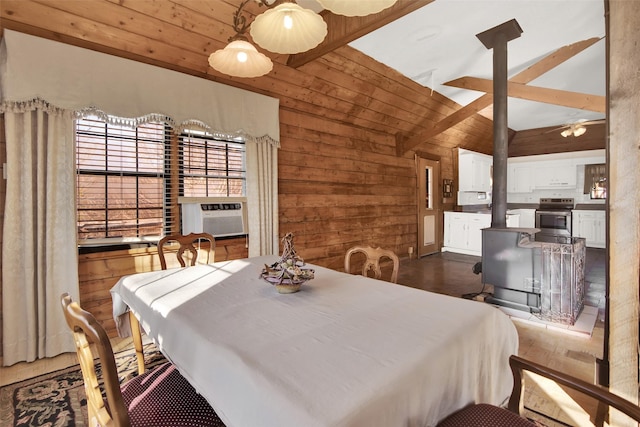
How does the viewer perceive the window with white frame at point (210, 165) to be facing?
facing the viewer and to the right of the viewer

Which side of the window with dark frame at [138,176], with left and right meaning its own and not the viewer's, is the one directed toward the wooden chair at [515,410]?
front

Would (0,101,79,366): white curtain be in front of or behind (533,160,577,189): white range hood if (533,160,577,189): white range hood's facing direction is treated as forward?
in front

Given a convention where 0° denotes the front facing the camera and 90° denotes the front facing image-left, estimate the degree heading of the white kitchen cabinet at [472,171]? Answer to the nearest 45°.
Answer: approximately 315°

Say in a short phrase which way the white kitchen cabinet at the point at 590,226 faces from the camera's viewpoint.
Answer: facing the viewer

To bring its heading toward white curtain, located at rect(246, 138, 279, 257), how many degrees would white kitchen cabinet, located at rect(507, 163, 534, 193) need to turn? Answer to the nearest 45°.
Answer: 0° — it already faces it

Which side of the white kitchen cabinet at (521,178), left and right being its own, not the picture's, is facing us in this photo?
front

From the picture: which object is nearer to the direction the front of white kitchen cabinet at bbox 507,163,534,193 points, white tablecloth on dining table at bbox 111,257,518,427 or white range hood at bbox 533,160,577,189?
the white tablecloth on dining table

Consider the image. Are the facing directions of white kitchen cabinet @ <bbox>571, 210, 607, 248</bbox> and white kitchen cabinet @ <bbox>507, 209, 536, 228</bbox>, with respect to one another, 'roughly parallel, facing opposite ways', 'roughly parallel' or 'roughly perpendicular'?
roughly parallel

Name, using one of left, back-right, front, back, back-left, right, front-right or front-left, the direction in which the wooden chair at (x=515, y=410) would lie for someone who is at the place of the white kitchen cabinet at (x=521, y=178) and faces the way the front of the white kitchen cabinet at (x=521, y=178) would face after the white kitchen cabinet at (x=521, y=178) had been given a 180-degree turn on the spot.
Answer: back

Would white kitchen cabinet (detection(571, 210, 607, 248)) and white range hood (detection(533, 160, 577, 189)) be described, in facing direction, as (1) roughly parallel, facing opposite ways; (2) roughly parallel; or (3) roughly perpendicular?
roughly parallel

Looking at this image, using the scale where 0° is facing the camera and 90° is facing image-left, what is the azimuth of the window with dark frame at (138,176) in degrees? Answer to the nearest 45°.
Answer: approximately 315°

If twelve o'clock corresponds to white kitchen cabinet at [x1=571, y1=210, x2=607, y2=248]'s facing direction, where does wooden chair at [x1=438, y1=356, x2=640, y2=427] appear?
The wooden chair is roughly at 12 o'clock from the white kitchen cabinet.

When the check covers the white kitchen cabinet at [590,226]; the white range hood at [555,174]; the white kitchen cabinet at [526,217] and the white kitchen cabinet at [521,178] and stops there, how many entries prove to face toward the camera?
4

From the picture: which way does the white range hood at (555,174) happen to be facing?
toward the camera

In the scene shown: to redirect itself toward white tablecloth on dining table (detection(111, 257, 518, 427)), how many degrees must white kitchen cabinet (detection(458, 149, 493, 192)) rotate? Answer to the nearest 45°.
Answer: approximately 45° to its right

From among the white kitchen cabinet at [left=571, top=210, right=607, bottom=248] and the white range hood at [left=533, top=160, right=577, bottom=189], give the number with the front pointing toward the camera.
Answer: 2
